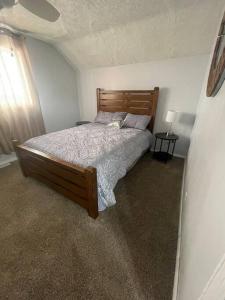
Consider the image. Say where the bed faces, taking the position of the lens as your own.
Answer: facing the viewer and to the left of the viewer

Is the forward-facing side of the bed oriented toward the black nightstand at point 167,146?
no

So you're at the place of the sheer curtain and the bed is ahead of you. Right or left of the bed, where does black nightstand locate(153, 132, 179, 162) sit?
left

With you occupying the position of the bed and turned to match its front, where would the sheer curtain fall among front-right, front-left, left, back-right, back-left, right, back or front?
right
